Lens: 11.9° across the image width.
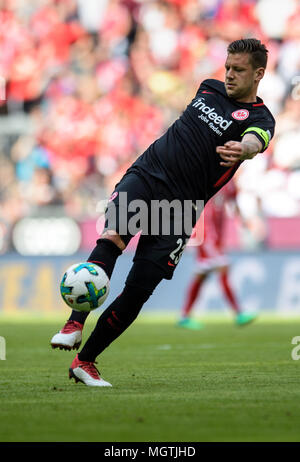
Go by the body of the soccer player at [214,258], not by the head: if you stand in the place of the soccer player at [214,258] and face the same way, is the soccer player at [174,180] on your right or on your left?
on your right

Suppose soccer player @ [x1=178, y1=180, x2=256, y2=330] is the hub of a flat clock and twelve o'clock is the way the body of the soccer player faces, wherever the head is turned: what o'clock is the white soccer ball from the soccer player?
The white soccer ball is roughly at 3 o'clock from the soccer player.

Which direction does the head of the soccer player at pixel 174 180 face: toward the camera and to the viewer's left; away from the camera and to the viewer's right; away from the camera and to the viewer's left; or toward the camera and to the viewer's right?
toward the camera and to the viewer's left
